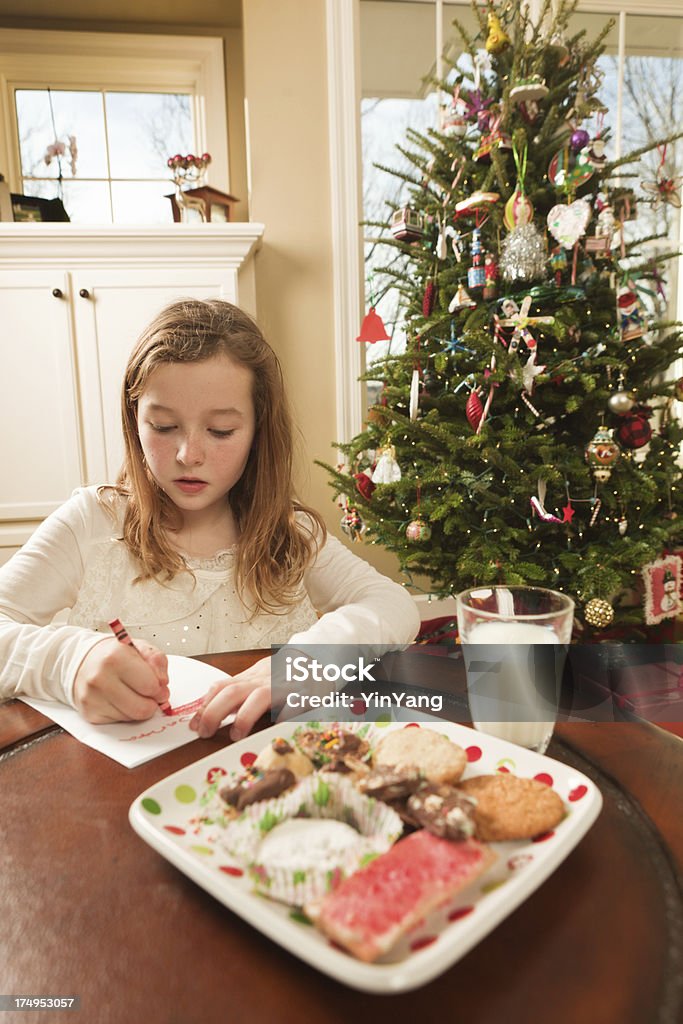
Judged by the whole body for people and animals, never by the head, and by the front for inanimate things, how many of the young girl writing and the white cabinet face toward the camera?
2

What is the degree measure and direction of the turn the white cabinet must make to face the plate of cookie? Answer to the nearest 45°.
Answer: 0° — it already faces it

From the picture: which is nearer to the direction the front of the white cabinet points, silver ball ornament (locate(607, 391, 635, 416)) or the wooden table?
the wooden table

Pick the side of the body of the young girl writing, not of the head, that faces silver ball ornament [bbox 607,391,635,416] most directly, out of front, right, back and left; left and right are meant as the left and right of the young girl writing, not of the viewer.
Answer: left

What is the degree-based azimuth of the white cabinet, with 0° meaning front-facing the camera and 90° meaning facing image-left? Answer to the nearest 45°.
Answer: approximately 0°

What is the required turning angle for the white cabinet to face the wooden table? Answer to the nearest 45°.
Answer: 0° — it already faces it

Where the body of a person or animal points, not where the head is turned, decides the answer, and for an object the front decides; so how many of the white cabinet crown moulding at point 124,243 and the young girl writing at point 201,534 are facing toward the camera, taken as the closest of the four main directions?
2

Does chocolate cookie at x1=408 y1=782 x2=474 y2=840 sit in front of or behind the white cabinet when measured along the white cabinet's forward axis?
in front

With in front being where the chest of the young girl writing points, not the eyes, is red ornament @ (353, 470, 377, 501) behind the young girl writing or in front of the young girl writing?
behind
